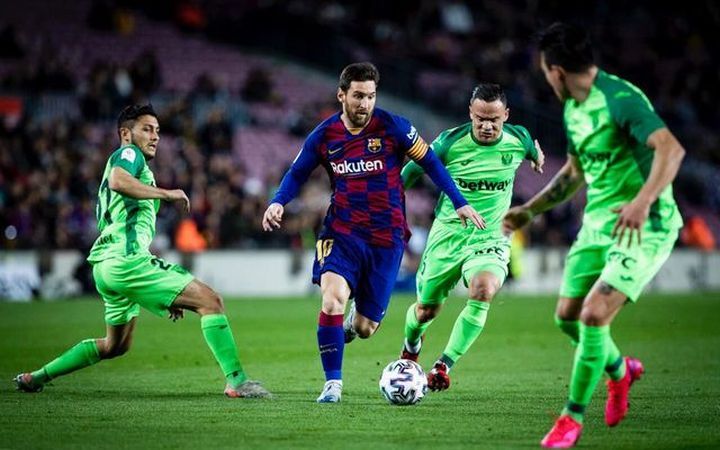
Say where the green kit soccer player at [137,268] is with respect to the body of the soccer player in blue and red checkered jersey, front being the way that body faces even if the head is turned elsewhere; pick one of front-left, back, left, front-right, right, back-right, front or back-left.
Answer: right

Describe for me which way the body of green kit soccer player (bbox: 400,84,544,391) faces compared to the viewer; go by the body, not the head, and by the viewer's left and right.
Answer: facing the viewer

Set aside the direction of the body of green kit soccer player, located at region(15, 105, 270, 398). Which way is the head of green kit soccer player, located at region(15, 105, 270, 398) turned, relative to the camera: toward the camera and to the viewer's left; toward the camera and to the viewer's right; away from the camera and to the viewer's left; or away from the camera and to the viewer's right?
toward the camera and to the viewer's right

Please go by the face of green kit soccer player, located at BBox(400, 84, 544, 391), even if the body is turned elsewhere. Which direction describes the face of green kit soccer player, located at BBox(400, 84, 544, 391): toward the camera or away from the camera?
toward the camera

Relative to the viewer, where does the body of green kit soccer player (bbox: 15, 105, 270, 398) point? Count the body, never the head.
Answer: to the viewer's right

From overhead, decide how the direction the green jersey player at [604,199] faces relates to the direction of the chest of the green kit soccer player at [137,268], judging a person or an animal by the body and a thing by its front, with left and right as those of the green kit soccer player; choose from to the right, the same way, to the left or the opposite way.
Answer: the opposite way

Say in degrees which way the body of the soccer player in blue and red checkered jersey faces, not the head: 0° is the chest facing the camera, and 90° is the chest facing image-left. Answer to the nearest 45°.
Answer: approximately 0°

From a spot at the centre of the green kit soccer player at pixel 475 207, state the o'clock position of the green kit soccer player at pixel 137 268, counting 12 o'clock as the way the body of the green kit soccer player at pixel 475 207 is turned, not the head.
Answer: the green kit soccer player at pixel 137 268 is roughly at 2 o'clock from the green kit soccer player at pixel 475 207.

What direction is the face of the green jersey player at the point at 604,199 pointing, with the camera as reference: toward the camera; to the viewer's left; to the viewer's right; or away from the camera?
to the viewer's left
